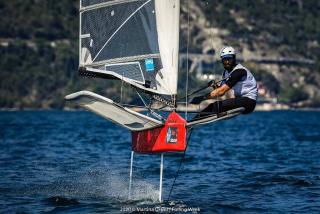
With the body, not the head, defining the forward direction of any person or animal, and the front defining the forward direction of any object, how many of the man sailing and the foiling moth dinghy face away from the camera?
0

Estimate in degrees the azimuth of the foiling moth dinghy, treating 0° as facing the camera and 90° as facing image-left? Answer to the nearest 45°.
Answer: approximately 315°
